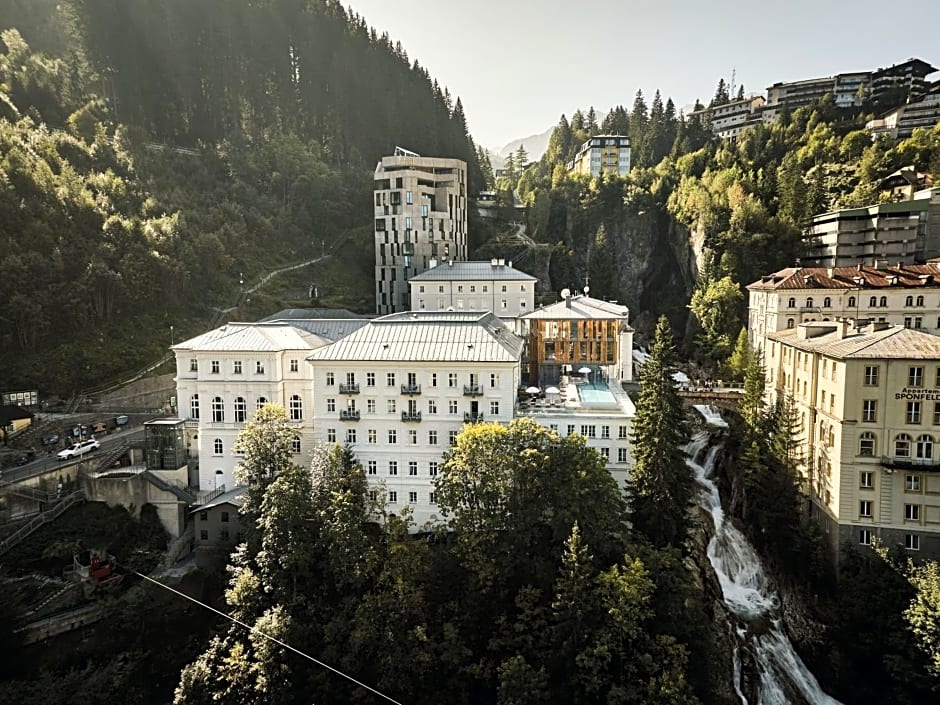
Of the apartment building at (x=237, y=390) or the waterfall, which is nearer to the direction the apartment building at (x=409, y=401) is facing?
the waterfall

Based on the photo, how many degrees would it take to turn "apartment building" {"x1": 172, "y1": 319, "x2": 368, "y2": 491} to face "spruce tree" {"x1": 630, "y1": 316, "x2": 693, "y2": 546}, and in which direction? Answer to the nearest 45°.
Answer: approximately 45° to its left

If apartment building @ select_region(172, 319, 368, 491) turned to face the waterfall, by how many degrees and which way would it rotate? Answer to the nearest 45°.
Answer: approximately 45° to its left

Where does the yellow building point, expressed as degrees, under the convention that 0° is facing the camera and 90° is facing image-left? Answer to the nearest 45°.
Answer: approximately 0°

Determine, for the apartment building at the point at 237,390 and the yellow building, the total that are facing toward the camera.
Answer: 2

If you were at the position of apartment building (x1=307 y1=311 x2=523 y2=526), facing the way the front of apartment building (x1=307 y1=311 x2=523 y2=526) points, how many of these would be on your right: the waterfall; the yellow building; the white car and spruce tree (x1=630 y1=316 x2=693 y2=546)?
1

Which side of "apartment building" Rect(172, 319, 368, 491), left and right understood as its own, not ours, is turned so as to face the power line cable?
front

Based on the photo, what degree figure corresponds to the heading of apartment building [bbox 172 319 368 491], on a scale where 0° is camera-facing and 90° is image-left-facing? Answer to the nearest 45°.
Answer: approximately 0°

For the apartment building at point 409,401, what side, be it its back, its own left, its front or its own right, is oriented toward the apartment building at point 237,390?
right

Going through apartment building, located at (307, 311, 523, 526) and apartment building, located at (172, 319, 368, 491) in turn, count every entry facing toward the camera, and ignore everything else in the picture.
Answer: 2

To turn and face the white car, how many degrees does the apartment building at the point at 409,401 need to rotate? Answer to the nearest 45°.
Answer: approximately 90° to its right
